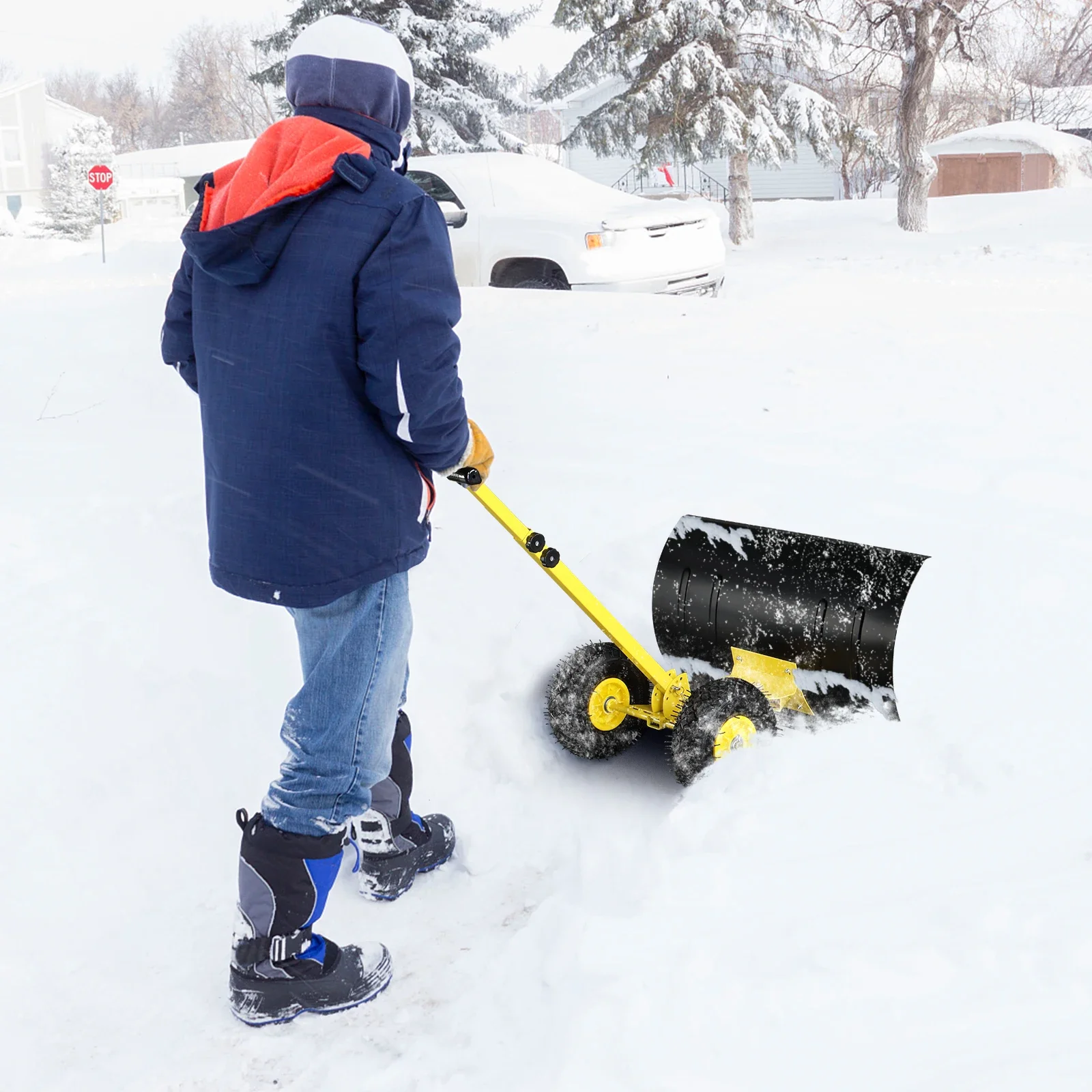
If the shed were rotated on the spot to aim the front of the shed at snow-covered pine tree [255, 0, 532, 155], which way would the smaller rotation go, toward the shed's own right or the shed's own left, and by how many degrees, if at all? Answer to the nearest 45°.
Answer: approximately 45° to the shed's own right

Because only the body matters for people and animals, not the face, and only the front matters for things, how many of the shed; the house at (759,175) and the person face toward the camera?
2

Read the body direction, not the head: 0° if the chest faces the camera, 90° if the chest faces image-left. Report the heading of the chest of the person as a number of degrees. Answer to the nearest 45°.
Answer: approximately 225°

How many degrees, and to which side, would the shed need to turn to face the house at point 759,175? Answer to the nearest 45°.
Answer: approximately 135° to its right

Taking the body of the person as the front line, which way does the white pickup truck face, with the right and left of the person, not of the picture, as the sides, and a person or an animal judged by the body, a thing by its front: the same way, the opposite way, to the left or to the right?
to the right

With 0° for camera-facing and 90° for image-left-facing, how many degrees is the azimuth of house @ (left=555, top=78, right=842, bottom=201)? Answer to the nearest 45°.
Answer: approximately 0°

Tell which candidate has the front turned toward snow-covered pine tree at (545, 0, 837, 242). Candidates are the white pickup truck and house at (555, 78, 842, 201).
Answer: the house

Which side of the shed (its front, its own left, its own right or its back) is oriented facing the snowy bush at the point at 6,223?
right

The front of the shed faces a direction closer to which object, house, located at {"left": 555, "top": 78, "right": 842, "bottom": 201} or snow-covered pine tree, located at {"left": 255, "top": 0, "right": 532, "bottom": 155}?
the snow-covered pine tree

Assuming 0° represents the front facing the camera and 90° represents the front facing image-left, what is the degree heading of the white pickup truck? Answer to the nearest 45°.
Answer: approximately 315°
